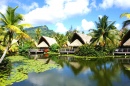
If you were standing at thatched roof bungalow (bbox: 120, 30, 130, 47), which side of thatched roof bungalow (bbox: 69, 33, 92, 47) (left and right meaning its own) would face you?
left

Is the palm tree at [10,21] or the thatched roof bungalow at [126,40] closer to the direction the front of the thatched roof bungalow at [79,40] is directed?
the palm tree

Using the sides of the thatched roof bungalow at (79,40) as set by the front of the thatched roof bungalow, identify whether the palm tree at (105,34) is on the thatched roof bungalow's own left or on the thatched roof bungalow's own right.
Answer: on the thatched roof bungalow's own left

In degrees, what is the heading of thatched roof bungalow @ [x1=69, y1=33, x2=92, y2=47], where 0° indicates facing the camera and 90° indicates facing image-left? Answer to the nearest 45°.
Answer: approximately 45°
